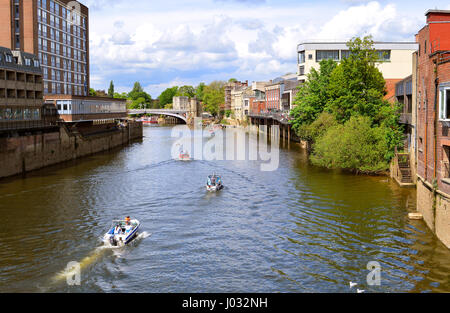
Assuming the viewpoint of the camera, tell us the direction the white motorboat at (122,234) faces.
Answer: facing away from the viewer and to the right of the viewer

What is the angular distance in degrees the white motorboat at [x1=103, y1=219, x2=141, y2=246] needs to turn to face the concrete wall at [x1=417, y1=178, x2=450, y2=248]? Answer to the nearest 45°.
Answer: approximately 45° to its right

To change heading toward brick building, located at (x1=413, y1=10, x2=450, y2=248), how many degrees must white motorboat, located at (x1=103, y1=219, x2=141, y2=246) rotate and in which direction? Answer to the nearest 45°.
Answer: approximately 45° to its right
